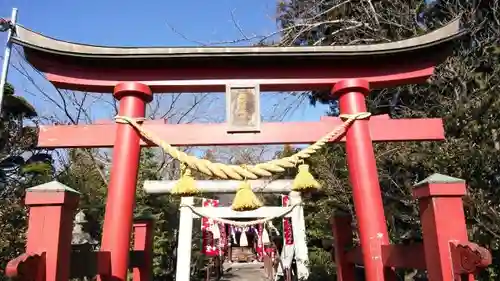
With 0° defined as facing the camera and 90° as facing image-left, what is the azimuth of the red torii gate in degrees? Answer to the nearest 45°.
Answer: approximately 0°

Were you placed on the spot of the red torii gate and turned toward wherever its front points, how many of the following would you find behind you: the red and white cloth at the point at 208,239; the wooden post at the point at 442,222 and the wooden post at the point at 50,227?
1

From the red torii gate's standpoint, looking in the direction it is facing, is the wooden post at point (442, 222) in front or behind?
in front

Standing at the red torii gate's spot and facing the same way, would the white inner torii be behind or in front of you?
behind

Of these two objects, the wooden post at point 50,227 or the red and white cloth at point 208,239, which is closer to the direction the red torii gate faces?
the wooden post

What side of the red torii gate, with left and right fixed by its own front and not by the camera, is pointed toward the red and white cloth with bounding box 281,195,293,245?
back

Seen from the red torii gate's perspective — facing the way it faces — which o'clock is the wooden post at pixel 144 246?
The wooden post is roughly at 5 o'clock from the red torii gate.

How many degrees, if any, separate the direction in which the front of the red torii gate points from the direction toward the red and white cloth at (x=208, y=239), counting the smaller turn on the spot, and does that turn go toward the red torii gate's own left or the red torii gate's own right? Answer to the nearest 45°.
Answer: approximately 180°
